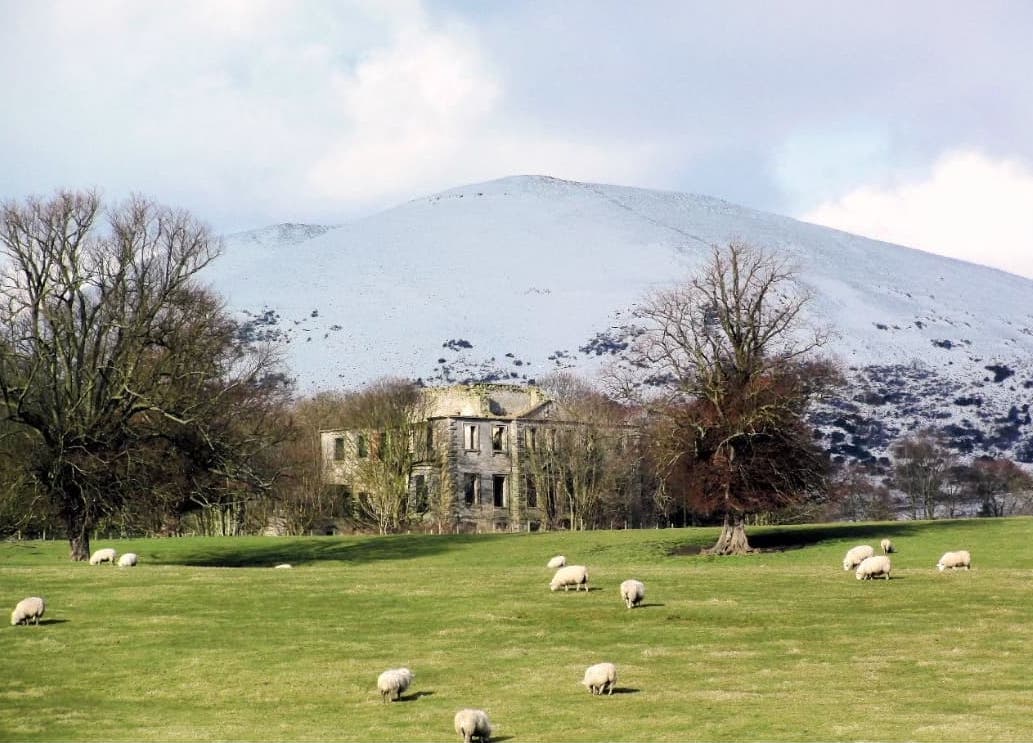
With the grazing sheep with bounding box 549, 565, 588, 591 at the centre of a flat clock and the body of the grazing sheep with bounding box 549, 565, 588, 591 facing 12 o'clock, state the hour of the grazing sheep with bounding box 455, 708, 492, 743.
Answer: the grazing sheep with bounding box 455, 708, 492, 743 is roughly at 9 o'clock from the grazing sheep with bounding box 549, 565, 588, 591.

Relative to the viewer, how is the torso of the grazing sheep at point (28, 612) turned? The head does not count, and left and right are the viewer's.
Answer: facing to the left of the viewer

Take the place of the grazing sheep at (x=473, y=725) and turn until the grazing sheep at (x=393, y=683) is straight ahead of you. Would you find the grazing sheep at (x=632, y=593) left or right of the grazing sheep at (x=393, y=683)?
right

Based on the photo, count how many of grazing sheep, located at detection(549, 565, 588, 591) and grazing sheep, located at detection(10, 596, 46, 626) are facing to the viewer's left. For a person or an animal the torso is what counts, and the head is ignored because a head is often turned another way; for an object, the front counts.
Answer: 2

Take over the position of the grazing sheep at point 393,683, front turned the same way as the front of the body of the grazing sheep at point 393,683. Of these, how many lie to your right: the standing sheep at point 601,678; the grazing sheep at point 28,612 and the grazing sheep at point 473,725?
1

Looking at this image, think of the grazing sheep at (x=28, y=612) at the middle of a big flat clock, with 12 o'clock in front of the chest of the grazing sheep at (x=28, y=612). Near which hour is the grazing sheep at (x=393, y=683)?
the grazing sheep at (x=393, y=683) is roughly at 8 o'clock from the grazing sheep at (x=28, y=612).

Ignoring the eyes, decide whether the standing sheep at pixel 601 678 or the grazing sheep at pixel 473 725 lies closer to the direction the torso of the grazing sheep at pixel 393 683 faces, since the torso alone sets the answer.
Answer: the grazing sheep

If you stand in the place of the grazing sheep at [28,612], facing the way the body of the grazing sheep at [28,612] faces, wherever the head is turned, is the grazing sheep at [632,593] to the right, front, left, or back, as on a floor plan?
back

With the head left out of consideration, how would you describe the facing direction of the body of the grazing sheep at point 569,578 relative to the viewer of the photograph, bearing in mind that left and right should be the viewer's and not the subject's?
facing to the left of the viewer

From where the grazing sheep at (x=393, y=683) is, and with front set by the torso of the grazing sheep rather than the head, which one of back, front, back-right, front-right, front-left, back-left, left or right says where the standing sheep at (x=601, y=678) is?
back-left
